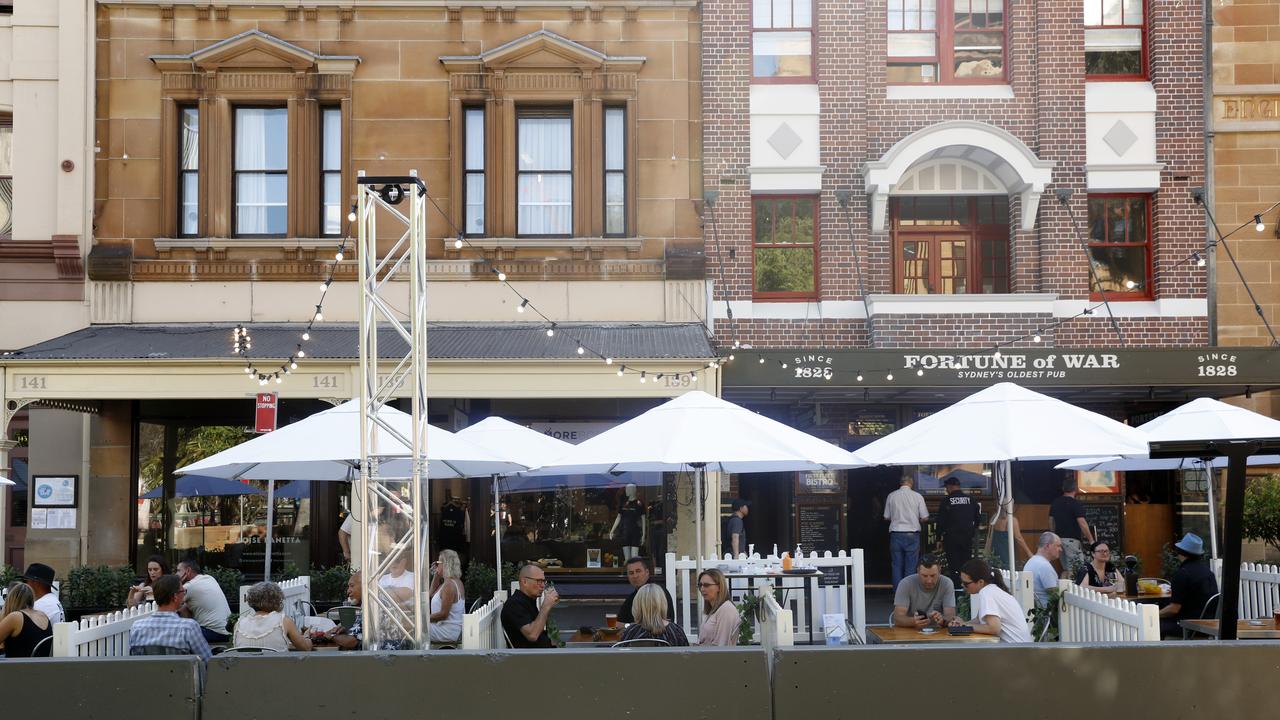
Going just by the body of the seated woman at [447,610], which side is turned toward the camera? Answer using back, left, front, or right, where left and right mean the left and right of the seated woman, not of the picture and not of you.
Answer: left

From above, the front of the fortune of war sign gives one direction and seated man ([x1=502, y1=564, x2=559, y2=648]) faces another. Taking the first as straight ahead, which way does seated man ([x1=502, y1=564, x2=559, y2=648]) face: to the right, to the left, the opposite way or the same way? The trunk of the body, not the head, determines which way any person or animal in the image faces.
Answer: to the left

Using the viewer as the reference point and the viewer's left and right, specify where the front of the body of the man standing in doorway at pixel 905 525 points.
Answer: facing away from the viewer

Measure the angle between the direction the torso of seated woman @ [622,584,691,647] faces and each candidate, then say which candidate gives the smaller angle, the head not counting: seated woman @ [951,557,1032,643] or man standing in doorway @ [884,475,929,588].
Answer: the man standing in doorway

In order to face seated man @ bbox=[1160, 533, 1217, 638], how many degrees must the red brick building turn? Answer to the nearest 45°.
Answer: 0° — it already faces them

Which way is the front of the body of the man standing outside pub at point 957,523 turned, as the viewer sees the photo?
away from the camera

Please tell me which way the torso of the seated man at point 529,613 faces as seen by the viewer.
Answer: to the viewer's right

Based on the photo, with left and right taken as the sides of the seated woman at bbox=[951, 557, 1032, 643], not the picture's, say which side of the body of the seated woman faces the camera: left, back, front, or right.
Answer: left
